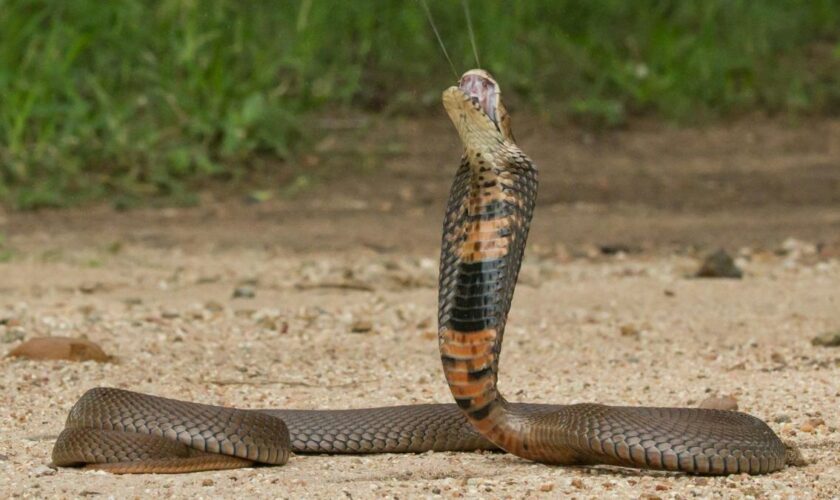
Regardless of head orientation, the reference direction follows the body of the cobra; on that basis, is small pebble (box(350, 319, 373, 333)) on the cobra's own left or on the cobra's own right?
on the cobra's own right

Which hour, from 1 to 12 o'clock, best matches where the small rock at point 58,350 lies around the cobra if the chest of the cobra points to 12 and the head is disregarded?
The small rock is roughly at 3 o'clock from the cobra.

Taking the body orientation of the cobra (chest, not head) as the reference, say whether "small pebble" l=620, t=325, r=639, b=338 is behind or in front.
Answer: behind

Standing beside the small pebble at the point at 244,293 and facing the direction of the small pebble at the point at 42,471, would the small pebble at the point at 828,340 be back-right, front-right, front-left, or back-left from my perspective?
front-left

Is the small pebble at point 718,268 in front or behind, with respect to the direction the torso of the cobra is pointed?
behind

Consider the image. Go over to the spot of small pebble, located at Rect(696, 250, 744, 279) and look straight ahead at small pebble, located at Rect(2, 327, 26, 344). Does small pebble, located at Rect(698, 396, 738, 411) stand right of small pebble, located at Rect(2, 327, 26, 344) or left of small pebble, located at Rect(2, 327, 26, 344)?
left

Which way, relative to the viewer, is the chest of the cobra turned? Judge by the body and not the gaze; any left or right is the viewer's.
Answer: facing the viewer and to the left of the viewer

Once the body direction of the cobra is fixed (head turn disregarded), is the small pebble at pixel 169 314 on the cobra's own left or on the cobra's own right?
on the cobra's own right

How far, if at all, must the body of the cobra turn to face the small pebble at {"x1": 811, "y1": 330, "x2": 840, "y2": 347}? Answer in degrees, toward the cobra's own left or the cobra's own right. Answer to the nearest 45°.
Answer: approximately 180°
